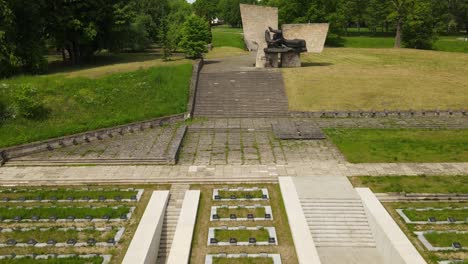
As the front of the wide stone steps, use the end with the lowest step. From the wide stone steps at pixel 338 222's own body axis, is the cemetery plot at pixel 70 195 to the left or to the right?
on its right

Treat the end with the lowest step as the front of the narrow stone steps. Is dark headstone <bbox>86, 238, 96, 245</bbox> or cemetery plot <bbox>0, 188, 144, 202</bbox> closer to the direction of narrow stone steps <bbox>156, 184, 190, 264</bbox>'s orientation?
the dark headstone

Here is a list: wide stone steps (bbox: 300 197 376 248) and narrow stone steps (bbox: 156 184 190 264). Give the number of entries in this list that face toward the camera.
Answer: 2

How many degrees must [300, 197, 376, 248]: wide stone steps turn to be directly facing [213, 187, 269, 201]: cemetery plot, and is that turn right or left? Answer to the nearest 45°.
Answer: approximately 90° to its right

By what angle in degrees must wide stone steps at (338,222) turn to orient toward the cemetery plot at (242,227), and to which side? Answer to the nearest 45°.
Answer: approximately 45° to its right

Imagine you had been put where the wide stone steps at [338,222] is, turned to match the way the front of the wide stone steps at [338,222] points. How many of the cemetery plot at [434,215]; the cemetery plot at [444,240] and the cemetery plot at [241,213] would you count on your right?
1

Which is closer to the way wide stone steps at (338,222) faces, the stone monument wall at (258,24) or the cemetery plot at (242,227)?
the cemetery plot

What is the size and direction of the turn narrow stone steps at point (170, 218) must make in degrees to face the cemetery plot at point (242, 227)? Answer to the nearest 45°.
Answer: approximately 45° to its left

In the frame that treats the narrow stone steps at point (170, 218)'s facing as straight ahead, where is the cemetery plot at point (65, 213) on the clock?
The cemetery plot is roughly at 3 o'clock from the narrow stone steps.

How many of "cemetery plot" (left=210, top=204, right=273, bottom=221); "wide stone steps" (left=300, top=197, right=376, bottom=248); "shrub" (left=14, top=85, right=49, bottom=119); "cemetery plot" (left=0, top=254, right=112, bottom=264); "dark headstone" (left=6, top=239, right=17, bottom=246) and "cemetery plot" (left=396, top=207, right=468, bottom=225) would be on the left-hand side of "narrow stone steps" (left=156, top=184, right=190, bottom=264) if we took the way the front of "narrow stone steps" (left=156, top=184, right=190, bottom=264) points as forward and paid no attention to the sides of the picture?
3

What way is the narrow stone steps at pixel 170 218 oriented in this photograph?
toward the camera

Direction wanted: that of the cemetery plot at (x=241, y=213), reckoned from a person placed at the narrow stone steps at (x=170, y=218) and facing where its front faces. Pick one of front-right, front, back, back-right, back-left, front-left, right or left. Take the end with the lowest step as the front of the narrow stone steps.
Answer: left

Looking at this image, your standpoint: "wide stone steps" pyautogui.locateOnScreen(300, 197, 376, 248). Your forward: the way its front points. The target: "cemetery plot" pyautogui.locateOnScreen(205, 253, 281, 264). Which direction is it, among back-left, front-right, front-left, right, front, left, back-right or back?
front-right

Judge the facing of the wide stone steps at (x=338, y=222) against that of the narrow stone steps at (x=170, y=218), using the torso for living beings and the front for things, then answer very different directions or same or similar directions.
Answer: same or similar directions

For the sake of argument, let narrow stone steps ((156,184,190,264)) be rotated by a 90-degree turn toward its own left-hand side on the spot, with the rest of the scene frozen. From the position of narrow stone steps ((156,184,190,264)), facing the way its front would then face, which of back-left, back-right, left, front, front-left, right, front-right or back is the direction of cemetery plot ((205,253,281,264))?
front-right
